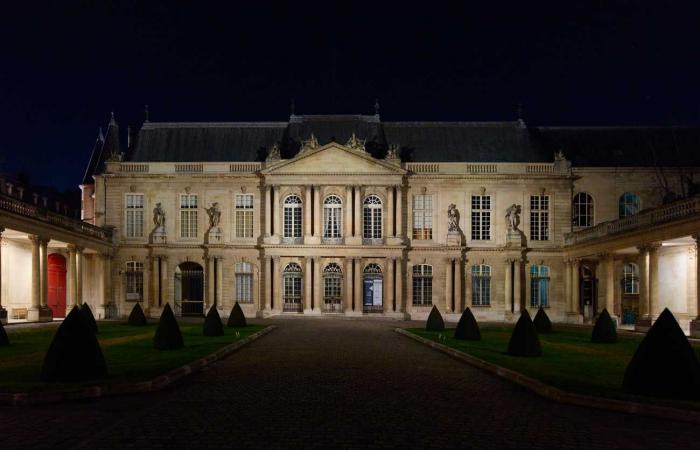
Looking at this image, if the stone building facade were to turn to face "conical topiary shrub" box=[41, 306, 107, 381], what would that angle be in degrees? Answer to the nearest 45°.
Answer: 0° — it already faces it

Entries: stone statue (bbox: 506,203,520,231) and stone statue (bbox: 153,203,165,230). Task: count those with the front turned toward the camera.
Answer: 2

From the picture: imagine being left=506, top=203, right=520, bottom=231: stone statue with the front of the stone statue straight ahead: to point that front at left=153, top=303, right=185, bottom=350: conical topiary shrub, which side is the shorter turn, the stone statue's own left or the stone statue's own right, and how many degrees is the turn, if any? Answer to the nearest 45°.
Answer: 0° — it already faces it

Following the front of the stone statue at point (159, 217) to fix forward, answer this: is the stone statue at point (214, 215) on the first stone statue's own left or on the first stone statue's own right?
on the first stone statue's own left

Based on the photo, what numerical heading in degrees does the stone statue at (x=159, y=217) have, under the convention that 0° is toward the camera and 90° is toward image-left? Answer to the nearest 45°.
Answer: approximately 0°

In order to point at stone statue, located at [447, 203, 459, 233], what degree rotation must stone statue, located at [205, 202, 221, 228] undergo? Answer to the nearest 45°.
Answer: approximately 90° to its left

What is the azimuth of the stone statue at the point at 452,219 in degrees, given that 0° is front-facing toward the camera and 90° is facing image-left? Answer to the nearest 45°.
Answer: approximately 0°
